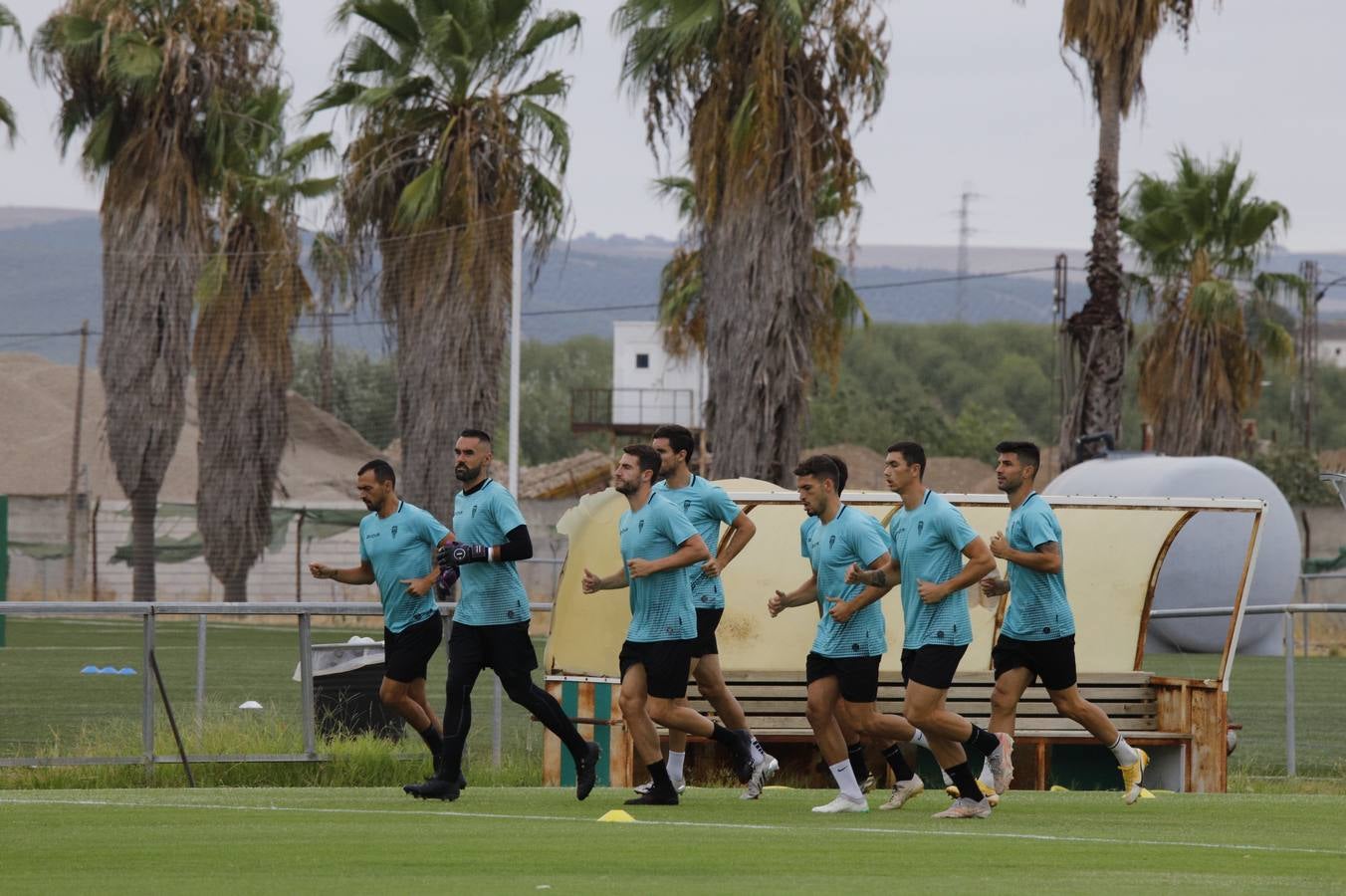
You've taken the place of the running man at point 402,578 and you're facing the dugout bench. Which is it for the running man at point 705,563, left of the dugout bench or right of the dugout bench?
right

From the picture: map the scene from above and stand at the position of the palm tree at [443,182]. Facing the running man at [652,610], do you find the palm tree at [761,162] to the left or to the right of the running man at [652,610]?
left

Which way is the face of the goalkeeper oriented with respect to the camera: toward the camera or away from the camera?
toward the camera

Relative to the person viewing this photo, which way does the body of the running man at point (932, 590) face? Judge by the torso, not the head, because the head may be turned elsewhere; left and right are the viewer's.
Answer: facing the viewer and to the left of the viewer

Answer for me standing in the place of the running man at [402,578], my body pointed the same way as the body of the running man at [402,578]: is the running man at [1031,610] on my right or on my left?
on my left

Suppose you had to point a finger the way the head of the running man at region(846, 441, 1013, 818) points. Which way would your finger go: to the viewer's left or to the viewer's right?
to the viewer's left

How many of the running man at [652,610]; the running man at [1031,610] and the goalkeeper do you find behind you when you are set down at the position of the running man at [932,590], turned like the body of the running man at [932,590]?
1

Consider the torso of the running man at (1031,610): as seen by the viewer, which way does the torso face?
to the viewer's left

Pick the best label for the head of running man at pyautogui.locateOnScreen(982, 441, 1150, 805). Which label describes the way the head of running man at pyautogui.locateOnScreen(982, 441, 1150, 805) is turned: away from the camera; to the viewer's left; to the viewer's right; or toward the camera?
to the viewer's left

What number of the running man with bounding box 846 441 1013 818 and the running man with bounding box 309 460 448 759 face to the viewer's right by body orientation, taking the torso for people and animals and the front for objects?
0

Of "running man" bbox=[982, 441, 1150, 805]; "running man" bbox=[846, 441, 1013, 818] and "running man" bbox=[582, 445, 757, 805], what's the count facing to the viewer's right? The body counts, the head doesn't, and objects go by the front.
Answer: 0

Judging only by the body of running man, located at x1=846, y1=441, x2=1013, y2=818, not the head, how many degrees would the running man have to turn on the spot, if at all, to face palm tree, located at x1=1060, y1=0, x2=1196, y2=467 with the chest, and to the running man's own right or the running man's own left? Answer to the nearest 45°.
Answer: approximately 135° to the running man's own right

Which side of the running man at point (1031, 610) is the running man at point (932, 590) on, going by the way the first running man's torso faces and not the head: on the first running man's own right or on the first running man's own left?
on the first running man's own left

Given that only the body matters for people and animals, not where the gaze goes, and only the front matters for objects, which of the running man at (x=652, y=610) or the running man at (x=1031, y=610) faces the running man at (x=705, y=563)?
the running man at (x=1031, y=610)

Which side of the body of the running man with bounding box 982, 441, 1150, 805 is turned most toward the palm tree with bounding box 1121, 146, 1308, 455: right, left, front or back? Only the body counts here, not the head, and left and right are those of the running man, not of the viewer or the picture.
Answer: right

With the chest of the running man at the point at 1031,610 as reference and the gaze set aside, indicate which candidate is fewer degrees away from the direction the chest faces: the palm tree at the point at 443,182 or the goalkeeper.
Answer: the goalkeeper
